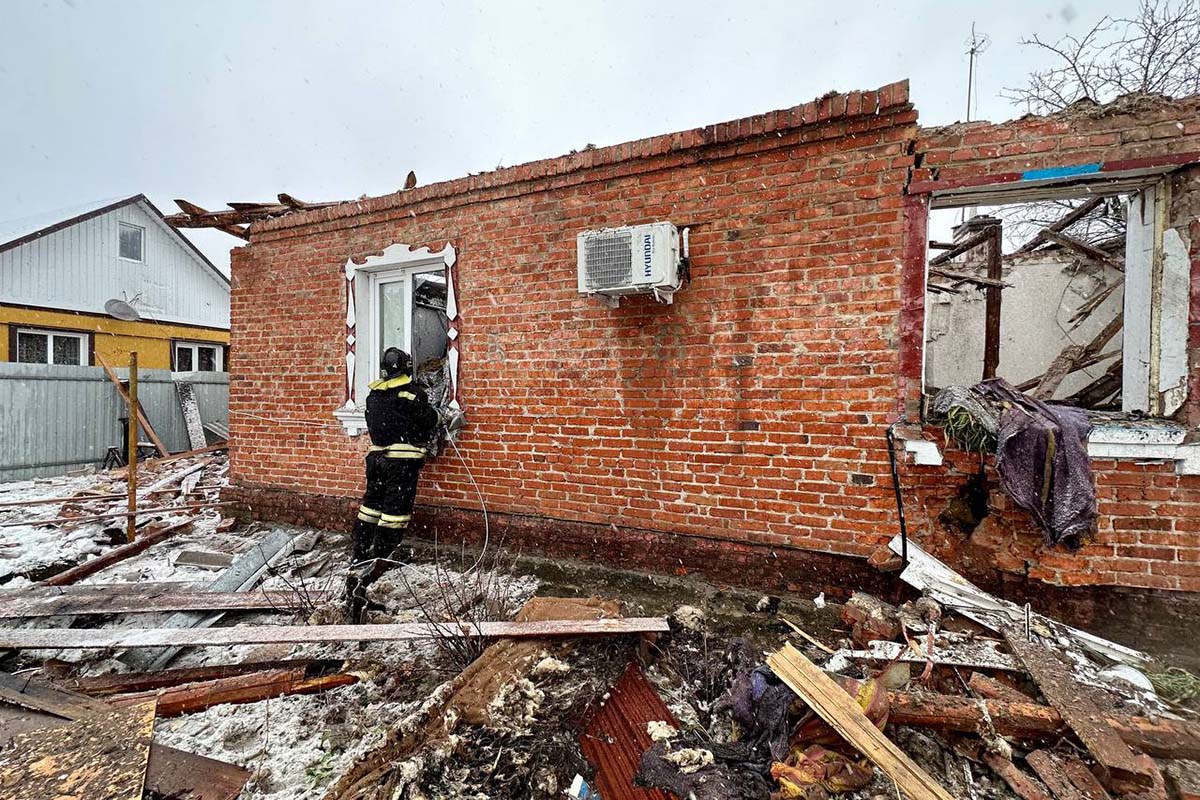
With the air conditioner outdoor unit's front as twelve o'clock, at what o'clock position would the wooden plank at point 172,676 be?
The wooden plank is roughly at 1 o'clock from the air conditioner outdoor unit.

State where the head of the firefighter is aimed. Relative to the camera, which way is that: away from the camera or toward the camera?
away from the camera

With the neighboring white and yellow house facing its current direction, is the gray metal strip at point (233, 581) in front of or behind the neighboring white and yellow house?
in front

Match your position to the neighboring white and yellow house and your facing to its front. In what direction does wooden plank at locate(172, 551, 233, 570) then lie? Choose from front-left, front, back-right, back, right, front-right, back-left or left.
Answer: front-right

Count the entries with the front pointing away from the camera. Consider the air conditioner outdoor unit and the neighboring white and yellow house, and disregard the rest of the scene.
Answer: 0

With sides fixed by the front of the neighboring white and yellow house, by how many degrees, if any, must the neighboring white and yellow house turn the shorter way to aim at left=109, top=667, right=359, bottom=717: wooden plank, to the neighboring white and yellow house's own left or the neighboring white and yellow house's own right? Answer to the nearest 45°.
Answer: approximately 45° to the neighboring white and yellow house's own right

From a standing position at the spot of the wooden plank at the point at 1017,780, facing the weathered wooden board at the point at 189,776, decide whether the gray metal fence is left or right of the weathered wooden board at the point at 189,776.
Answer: right

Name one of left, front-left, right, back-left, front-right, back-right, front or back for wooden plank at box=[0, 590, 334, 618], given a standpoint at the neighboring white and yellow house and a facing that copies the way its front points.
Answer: front-right

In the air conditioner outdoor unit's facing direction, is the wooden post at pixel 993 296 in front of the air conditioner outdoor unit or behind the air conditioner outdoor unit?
behind

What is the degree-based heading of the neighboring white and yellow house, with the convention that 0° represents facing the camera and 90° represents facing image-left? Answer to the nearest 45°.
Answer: approximately 315°

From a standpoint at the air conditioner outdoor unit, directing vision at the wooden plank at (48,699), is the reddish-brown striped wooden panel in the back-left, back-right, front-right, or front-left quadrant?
front-left

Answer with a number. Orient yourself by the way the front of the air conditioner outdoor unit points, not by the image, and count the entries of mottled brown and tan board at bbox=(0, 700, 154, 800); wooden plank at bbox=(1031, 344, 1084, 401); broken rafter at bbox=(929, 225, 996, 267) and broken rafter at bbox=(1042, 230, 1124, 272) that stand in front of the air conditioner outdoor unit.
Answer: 1

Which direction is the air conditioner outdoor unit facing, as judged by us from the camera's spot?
facing the viewer and to the left of the viewer

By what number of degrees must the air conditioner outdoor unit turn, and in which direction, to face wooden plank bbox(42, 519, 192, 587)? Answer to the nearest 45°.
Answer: approximately 45° to its right

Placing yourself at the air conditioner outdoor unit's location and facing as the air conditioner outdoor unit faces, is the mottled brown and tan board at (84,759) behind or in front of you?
in front
